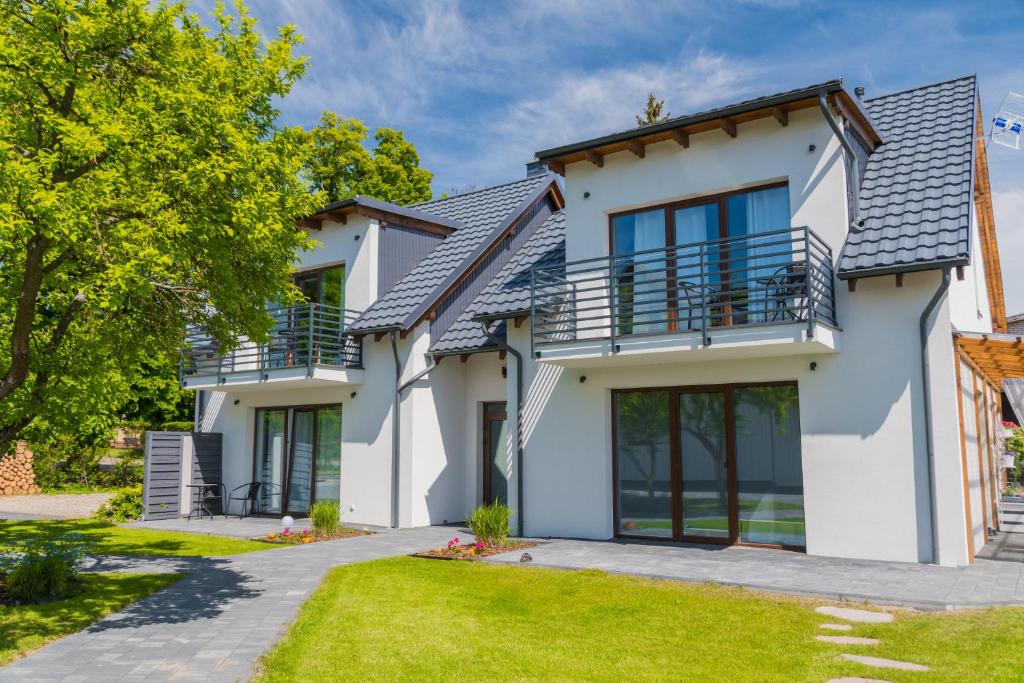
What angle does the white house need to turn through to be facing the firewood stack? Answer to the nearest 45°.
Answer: approximately 90° to its right

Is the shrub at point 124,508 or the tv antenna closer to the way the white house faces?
the shrub

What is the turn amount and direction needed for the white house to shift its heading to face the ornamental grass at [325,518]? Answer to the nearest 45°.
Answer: approximately 45° to its right

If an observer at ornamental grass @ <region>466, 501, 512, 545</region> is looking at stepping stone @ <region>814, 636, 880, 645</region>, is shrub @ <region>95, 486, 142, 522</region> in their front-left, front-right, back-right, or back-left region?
back-right

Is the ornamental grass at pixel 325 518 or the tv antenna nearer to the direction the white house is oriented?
the ornamental grass

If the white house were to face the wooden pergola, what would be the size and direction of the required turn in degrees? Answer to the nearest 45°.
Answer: approximately 135° to its left

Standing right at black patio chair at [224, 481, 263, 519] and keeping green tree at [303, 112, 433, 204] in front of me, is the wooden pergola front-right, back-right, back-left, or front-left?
back-right

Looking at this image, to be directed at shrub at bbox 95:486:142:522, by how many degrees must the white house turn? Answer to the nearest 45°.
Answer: approximately 45° to its right

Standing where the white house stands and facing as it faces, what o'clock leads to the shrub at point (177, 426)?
The shrub is roughly at 3 o'clock from the white house.

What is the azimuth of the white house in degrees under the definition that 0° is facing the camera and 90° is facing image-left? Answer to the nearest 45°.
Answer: approximately 45°
